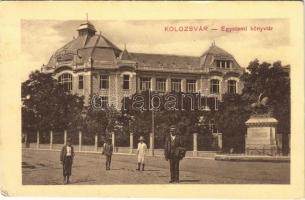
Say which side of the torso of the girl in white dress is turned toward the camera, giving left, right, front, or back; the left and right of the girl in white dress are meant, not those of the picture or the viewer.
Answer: front

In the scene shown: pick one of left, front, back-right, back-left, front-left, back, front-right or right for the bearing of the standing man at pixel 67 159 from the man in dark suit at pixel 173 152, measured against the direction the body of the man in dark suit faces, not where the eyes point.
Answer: right

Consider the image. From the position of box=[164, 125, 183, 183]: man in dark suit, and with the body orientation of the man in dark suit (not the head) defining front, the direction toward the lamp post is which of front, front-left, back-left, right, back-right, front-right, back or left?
right

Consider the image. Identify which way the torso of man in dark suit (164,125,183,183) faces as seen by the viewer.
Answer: toward the camera

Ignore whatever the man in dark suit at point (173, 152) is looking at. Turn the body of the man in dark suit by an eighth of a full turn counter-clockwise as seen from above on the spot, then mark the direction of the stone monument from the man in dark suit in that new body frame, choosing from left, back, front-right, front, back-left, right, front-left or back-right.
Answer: front-left

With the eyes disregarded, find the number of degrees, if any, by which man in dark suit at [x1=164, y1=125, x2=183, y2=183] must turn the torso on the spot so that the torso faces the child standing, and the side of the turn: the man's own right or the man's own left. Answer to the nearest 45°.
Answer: approximately 90° to the man's own right

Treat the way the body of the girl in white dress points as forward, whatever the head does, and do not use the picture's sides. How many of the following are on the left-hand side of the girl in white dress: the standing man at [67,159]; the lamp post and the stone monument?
1
